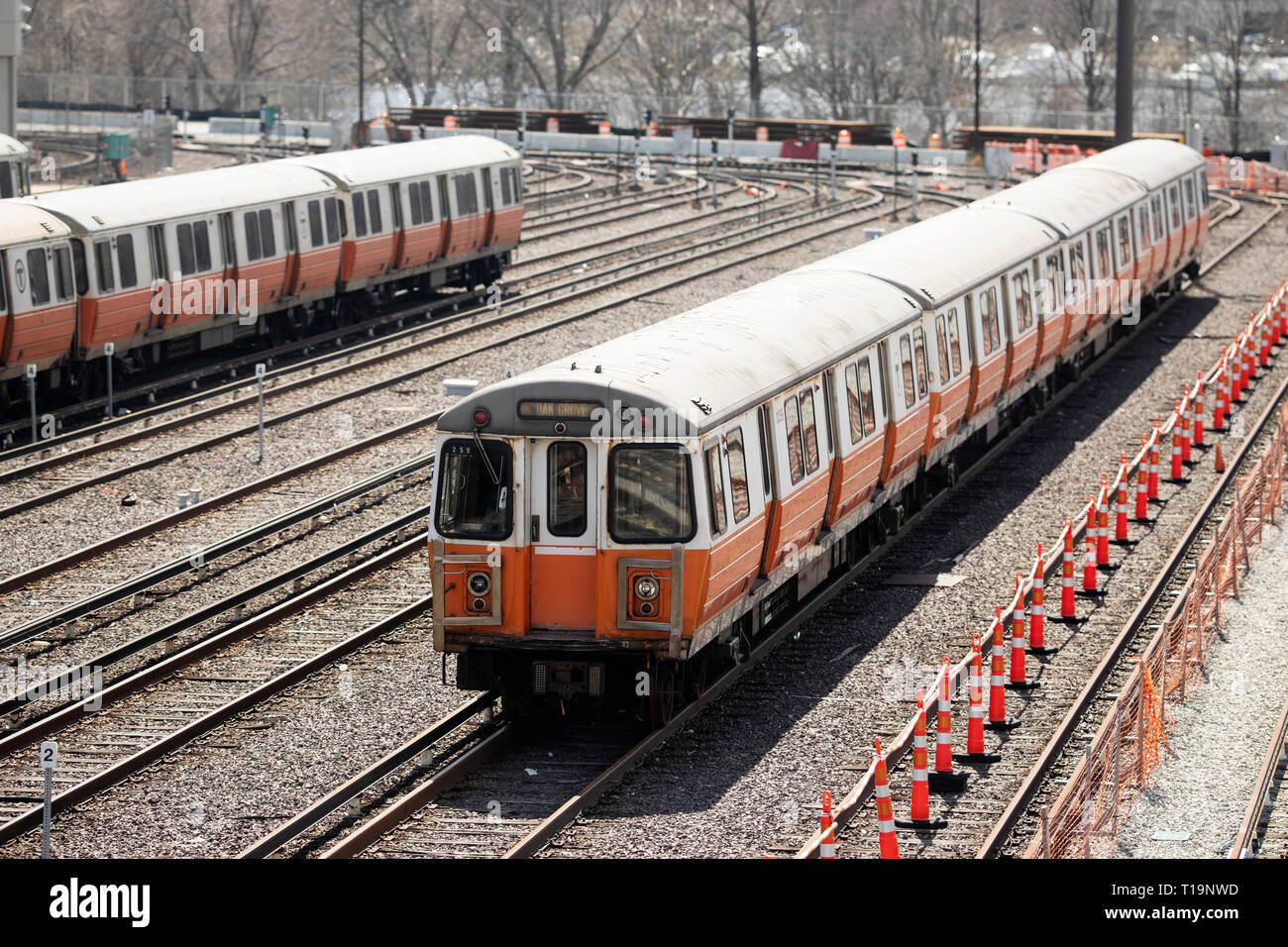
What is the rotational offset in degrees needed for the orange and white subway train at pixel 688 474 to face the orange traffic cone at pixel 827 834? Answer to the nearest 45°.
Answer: approximately 45° to its left

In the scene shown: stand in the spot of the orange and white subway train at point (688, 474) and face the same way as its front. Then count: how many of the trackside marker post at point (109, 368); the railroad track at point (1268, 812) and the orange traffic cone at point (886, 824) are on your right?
1

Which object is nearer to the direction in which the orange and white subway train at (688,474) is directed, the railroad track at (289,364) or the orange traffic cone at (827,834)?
the orange traffic cone

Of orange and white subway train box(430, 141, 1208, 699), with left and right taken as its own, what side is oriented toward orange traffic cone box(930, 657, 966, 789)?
front

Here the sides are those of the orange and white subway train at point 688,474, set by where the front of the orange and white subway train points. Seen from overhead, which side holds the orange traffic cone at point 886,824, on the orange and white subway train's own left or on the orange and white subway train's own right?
on the orange and white subway train's own left

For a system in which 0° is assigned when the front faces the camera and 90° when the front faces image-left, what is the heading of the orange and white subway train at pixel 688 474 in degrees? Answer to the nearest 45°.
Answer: approximately 45°

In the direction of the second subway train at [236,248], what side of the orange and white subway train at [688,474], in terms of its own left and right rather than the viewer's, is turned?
right
